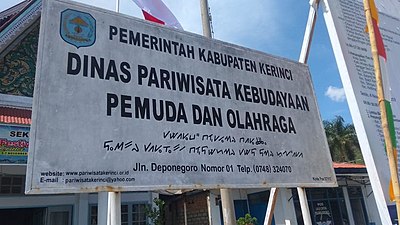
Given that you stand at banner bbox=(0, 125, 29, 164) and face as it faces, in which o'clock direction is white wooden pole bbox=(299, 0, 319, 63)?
The white wooden pole is roughly at 11 o'clock from the banner.

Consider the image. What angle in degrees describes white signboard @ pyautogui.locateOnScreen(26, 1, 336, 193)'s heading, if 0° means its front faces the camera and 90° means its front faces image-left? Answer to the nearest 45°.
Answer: approximately 315°

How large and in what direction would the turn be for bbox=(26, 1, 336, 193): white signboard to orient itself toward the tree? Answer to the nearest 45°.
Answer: approximately 90° to its left

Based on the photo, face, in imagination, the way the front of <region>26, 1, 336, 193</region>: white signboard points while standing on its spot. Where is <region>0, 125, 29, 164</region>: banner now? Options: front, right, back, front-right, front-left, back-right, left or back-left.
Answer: back
